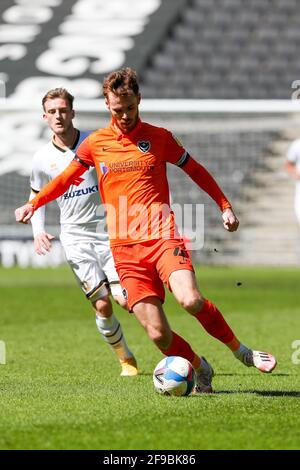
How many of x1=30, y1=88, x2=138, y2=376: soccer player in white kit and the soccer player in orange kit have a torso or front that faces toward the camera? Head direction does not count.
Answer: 2

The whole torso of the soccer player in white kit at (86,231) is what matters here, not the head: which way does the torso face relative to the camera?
toward the camera

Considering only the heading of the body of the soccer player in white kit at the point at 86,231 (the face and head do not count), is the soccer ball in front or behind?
in front
